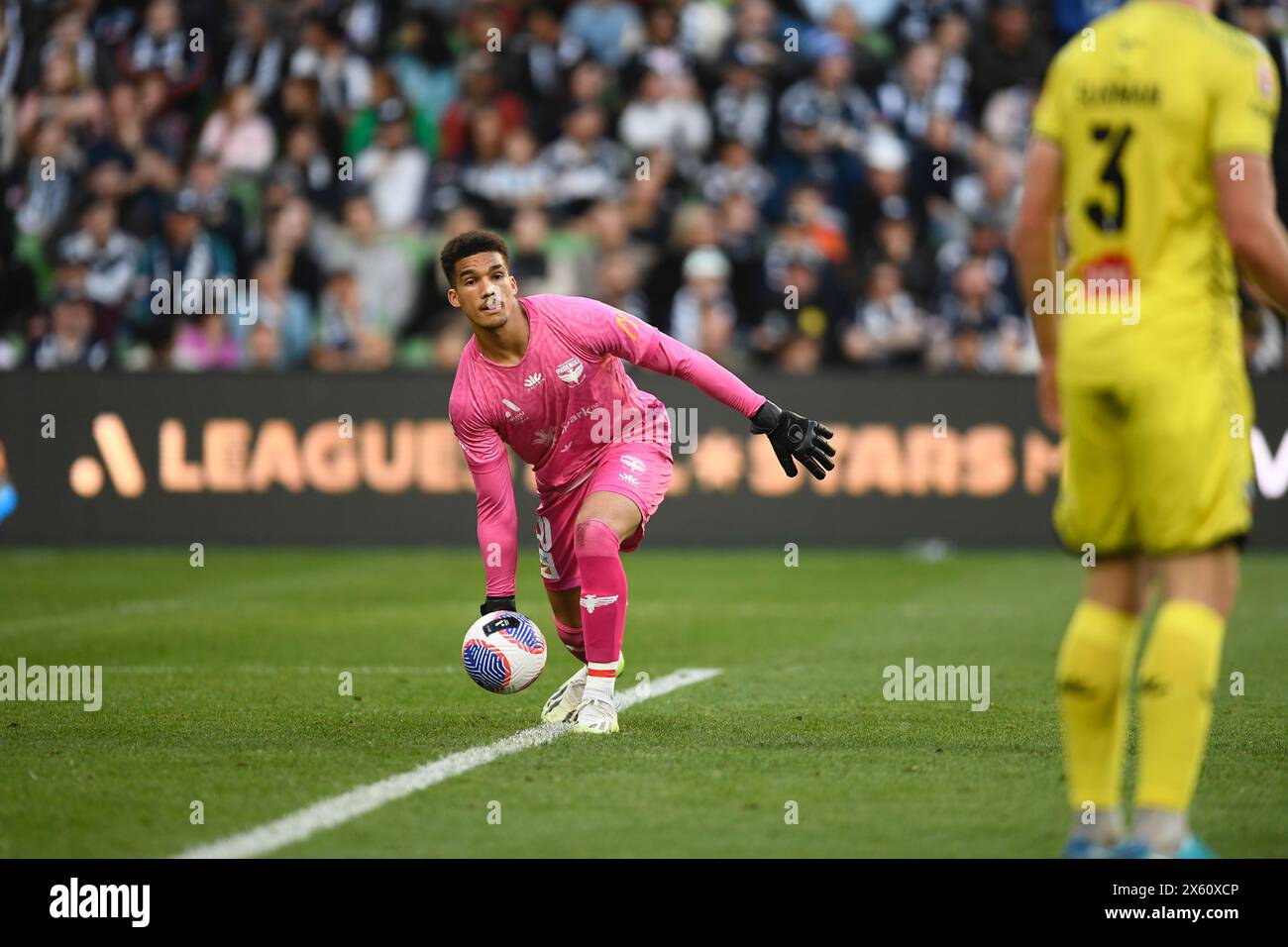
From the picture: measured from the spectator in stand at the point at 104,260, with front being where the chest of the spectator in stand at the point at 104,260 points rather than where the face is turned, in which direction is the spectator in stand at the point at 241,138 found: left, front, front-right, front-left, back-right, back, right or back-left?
back-left

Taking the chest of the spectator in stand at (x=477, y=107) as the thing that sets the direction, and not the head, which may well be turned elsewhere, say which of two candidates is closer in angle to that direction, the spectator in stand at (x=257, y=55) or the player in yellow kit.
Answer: the player in yellow kit

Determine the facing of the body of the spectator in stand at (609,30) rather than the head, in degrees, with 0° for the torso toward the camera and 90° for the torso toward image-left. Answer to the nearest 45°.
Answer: approximately 0°

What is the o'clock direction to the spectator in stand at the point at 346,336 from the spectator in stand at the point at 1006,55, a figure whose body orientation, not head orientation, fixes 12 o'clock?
the spectator in stand at the point at 346,336 is roughly at 2 o'clock from the spectator in stand at the point at 1006,55.

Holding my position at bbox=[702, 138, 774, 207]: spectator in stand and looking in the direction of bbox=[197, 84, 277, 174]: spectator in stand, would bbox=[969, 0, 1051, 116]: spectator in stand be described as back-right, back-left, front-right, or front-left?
back-right

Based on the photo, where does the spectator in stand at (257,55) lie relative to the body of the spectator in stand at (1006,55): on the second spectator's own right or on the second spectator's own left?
on the second spectator's own right

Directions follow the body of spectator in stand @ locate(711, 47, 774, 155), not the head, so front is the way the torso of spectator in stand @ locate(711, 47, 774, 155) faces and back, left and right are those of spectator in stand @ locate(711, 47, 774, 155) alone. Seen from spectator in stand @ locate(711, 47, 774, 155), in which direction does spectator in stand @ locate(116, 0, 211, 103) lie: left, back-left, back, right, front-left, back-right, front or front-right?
right

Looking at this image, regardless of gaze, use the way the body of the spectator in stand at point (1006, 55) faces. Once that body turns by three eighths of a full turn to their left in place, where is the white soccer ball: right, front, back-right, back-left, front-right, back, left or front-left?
back-right

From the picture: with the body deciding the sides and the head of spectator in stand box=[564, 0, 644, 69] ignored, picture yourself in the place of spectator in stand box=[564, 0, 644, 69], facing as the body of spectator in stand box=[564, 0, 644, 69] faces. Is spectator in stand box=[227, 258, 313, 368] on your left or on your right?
on your right

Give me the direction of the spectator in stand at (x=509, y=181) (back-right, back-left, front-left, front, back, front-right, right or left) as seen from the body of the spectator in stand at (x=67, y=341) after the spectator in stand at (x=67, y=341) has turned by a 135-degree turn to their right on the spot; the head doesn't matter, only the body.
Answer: back-right

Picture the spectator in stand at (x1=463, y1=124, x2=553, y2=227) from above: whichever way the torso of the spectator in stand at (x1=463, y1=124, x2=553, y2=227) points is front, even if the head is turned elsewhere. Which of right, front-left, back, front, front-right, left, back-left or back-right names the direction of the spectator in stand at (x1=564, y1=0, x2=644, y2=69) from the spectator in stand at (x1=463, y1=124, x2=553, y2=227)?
back-left

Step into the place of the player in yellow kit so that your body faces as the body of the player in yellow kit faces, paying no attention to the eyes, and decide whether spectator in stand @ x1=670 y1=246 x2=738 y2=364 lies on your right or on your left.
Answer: on your left

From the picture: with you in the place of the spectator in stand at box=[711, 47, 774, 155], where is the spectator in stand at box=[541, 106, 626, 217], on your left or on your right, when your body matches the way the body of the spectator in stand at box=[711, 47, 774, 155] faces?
on your right

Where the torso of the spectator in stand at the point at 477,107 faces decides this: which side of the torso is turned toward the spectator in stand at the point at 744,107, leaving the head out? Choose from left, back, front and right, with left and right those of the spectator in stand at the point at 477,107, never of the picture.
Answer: left

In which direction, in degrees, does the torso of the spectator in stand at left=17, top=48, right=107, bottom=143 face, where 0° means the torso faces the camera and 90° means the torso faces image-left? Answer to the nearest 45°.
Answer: approximately 0°
